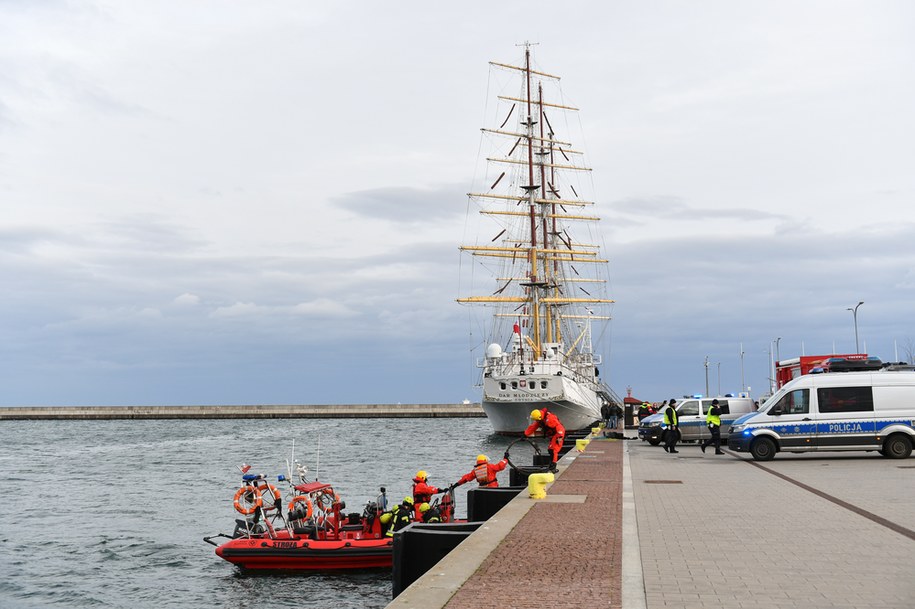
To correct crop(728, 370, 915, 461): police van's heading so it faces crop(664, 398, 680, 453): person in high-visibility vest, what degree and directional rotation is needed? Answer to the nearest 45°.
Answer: approximately 45° to its right

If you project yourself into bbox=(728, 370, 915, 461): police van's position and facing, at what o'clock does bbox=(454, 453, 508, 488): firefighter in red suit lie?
The firefighter in red suit is roughly at 10 o'clock from the police van.

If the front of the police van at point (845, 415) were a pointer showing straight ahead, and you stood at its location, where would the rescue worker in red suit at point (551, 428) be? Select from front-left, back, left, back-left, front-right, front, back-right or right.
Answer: front-left

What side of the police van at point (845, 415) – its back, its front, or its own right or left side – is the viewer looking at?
left

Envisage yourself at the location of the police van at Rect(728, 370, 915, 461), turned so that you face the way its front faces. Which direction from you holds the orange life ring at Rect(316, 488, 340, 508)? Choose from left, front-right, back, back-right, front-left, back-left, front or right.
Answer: front-left
